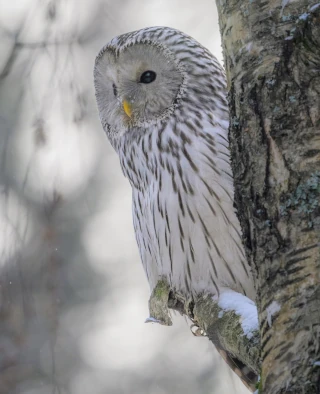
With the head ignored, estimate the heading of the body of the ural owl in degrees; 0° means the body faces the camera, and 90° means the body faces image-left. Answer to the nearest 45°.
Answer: approximately 45°
